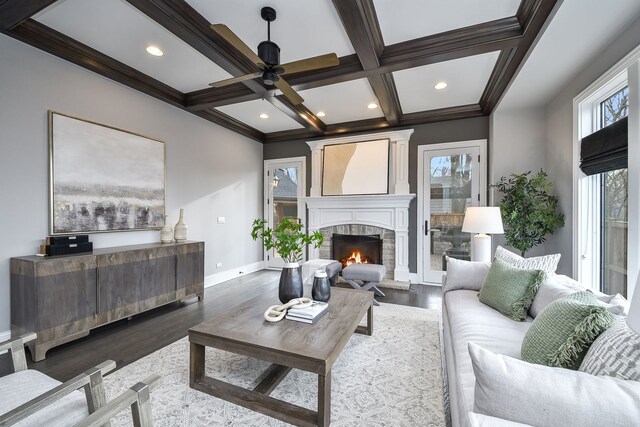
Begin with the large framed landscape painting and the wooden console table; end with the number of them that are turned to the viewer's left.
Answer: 0

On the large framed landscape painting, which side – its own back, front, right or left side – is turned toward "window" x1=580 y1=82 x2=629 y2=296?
front

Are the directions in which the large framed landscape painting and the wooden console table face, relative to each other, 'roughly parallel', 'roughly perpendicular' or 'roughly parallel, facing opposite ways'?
roughly parallel

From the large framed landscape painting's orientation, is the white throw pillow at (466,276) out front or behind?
out front

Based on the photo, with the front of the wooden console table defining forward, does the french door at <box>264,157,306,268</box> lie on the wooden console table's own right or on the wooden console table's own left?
on the wooden console table's own left

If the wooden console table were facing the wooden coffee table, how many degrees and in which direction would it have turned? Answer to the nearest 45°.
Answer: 0° — it already faces it

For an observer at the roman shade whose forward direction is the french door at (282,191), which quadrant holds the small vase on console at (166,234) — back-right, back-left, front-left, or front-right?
front-left

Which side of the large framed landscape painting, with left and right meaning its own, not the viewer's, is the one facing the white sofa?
front

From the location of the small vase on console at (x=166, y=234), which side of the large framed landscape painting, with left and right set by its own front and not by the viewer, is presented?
left

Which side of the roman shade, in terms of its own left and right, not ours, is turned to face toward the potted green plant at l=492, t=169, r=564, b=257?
right

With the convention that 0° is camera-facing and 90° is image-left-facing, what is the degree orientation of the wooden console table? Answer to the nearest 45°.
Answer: approximately 315°

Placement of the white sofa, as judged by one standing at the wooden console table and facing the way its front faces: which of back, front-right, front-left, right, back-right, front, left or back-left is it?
front

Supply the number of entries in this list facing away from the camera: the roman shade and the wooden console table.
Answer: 0

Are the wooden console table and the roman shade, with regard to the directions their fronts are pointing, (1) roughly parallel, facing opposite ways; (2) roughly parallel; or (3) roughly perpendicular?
roughly parallel, facing opposite ways

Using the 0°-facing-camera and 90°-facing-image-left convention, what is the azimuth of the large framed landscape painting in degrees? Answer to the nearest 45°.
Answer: approximately 315°

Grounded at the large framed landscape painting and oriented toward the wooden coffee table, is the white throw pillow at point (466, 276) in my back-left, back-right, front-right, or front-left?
front-left

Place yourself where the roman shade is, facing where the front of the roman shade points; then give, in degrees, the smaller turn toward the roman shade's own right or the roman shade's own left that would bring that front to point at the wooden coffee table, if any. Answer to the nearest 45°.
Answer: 0° — it already faces it

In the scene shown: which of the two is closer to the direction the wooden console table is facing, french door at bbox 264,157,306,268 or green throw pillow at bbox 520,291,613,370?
the green throw pillow

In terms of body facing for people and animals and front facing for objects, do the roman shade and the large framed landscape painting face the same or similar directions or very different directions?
very different directions

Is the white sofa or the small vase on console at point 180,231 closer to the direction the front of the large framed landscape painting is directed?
the white sofa
